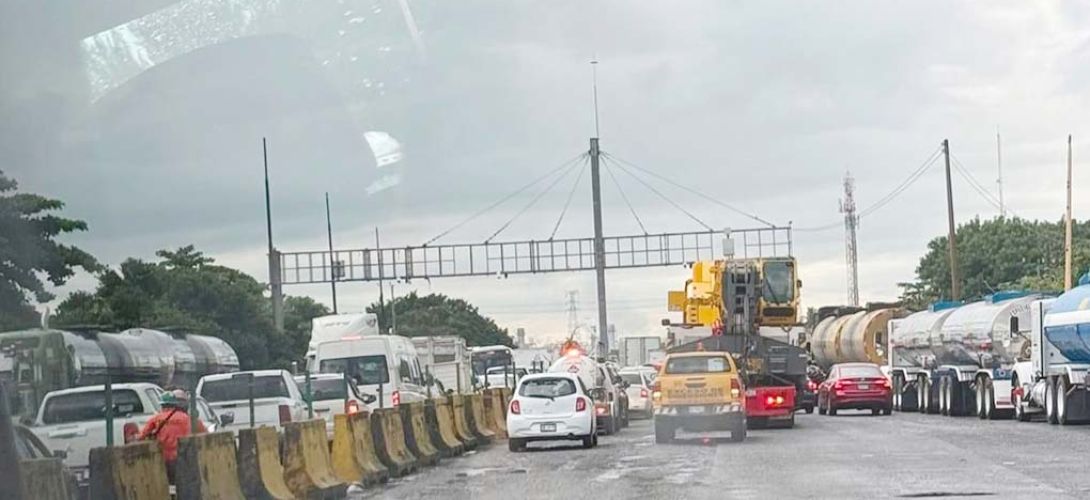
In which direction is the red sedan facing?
away from the camera

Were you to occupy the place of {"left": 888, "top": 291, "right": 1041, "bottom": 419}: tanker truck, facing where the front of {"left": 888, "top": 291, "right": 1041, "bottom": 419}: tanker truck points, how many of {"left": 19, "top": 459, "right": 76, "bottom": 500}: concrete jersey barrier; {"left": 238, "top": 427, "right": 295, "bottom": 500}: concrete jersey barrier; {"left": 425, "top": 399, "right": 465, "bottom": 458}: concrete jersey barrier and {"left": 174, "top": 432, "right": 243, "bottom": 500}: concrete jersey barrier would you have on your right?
0

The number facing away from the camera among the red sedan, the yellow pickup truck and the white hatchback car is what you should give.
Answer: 3

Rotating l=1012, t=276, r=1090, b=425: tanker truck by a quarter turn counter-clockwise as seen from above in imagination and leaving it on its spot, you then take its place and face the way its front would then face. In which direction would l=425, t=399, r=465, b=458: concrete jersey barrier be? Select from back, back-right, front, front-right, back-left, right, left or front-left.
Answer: front

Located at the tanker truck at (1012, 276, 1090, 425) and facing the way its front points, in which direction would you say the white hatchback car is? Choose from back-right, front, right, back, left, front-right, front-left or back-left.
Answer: left

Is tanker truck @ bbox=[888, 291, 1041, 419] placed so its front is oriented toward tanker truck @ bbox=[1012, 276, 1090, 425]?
no

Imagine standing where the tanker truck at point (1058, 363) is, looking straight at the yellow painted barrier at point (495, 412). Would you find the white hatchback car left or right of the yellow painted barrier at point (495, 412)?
left

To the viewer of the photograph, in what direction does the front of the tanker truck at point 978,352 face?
facing away from the viewer and to the left of the viewer

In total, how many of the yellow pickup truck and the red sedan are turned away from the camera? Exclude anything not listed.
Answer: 2

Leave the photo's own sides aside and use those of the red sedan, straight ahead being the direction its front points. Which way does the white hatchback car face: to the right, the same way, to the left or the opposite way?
the same way

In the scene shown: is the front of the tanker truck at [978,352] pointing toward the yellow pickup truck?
no

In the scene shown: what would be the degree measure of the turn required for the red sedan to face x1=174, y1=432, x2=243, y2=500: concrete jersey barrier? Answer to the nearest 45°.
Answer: approximately 180°

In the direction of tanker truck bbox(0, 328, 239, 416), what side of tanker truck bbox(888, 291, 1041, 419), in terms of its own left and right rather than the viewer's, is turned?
left

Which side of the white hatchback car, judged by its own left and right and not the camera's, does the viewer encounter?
back
